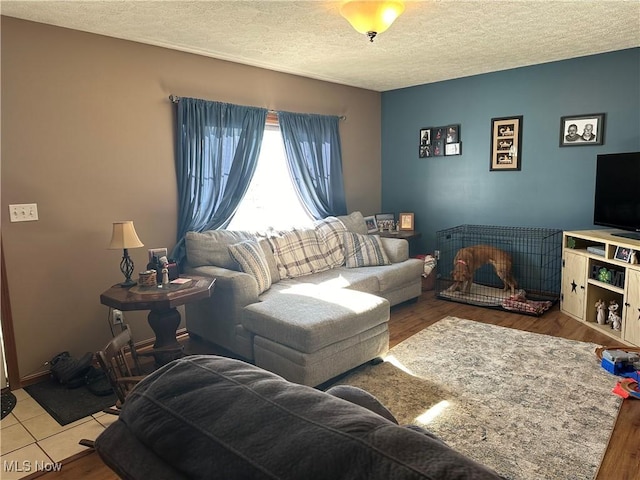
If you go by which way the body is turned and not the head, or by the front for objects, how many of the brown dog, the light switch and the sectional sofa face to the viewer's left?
1

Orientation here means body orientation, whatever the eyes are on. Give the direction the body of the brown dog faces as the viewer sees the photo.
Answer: to the viewer's left

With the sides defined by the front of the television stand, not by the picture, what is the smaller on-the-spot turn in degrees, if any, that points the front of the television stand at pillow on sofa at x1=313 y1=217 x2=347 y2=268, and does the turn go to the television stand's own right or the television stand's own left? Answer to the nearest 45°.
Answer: approximately 45° to the television stand's own right

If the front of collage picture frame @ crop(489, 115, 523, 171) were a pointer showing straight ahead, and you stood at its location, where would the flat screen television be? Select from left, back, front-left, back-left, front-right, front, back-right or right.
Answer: left

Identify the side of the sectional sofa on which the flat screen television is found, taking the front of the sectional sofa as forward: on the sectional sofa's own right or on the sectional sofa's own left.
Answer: on the sectional sofa's own left

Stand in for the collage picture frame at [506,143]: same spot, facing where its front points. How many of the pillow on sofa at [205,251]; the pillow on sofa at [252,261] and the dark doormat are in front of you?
3

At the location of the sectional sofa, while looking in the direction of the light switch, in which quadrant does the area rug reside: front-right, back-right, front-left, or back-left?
back-left

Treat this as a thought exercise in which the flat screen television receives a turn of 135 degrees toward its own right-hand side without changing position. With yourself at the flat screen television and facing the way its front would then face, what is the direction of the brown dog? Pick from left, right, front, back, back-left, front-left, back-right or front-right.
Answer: left

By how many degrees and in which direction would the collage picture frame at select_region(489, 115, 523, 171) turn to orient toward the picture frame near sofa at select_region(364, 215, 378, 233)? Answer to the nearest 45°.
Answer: approximately 45° to its right

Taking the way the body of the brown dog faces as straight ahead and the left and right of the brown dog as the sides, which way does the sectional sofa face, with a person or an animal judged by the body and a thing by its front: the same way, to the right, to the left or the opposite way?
the opposite way

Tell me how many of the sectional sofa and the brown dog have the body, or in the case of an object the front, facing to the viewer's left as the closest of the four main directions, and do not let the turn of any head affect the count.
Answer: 1

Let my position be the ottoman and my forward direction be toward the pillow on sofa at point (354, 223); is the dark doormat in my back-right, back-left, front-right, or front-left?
back-left
